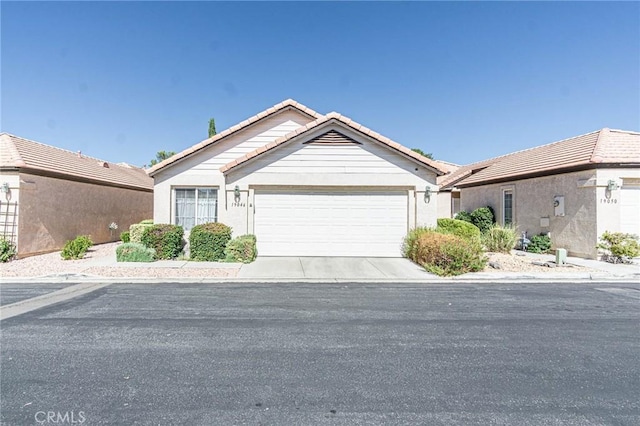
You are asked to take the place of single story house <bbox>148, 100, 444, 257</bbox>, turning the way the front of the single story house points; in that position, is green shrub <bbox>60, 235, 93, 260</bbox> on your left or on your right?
on your right

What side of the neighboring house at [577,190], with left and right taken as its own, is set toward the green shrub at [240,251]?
right

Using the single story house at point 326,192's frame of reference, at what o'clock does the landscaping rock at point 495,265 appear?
The landscaping rock is roughly at 10 o'clock from the single story house.

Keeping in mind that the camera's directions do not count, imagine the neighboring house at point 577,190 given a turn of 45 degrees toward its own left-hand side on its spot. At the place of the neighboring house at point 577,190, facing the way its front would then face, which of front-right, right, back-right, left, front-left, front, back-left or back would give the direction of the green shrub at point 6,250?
back-right

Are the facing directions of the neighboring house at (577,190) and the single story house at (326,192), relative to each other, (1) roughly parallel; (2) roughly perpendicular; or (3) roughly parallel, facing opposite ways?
roughly parallel

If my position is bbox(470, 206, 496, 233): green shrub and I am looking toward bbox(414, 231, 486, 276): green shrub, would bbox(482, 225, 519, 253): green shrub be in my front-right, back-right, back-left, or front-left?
front-left

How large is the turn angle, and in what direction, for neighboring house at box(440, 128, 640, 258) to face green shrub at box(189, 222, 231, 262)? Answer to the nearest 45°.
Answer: approximately 90° to its right

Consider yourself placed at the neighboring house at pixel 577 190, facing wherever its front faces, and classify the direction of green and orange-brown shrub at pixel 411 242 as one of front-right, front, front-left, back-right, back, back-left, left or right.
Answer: right

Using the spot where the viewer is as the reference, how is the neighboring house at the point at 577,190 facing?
facing the viewer and to the right of the viewer

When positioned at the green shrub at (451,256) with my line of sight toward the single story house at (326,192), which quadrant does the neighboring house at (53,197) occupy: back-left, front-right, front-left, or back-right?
front-left

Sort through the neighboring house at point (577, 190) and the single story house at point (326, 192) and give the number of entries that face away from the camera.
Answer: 0

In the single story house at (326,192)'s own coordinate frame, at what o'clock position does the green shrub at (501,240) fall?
The green shrub is roughly at 9 o'clock from the single story house.

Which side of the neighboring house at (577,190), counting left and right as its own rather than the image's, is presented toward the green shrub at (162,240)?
right

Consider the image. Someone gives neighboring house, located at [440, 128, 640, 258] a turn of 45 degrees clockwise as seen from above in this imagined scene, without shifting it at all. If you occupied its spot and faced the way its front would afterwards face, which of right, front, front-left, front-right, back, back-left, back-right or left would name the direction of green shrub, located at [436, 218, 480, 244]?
front-right

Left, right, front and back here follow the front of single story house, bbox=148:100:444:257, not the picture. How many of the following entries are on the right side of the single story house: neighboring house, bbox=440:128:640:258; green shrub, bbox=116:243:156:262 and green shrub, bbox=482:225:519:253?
1

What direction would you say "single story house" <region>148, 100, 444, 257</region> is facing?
toward the camera
